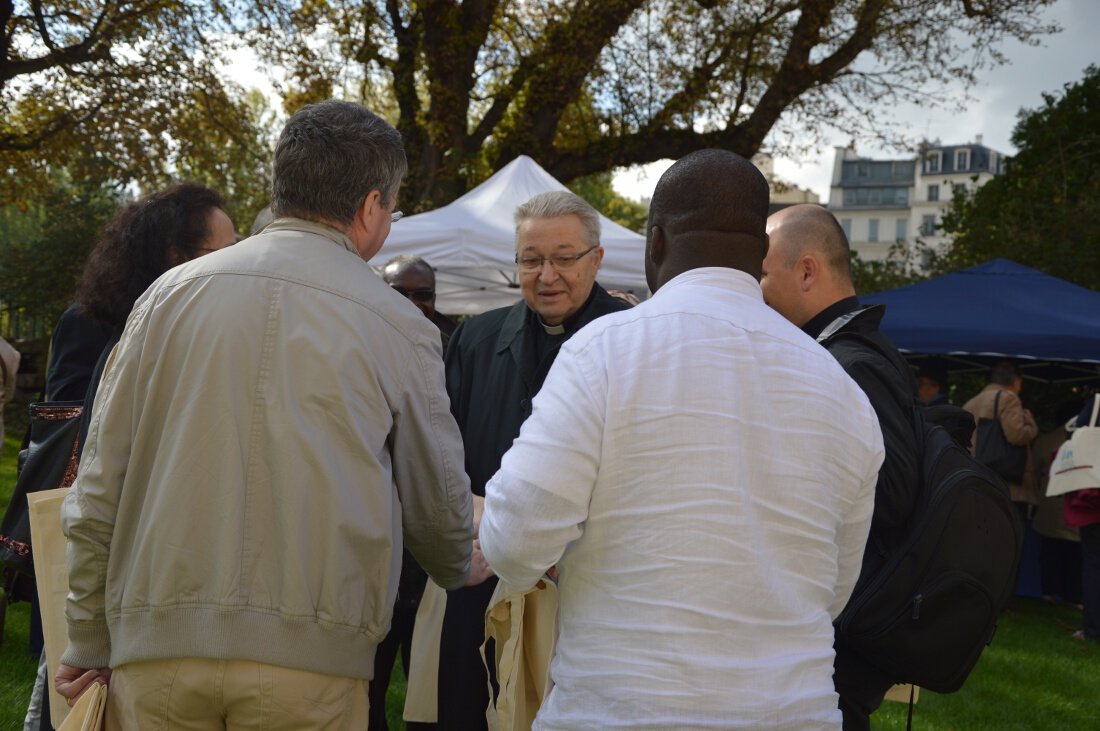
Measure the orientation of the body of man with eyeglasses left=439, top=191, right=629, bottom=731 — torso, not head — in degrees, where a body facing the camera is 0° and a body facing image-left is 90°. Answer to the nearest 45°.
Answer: approximately 0°

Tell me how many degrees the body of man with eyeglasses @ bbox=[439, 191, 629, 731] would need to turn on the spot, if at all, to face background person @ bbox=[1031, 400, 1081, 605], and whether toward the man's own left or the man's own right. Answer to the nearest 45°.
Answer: approximately 135° to the man's own left

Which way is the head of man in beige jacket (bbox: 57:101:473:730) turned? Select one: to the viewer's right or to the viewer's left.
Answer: to the viewer's right

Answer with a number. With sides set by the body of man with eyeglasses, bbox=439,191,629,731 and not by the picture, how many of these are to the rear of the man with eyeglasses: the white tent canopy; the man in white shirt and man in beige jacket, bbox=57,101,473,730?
1

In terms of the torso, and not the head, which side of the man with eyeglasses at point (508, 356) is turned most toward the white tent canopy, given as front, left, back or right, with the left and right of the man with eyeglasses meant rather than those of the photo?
back

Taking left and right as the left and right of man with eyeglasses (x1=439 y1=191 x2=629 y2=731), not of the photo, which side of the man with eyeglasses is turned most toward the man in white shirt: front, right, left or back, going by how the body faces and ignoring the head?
front
